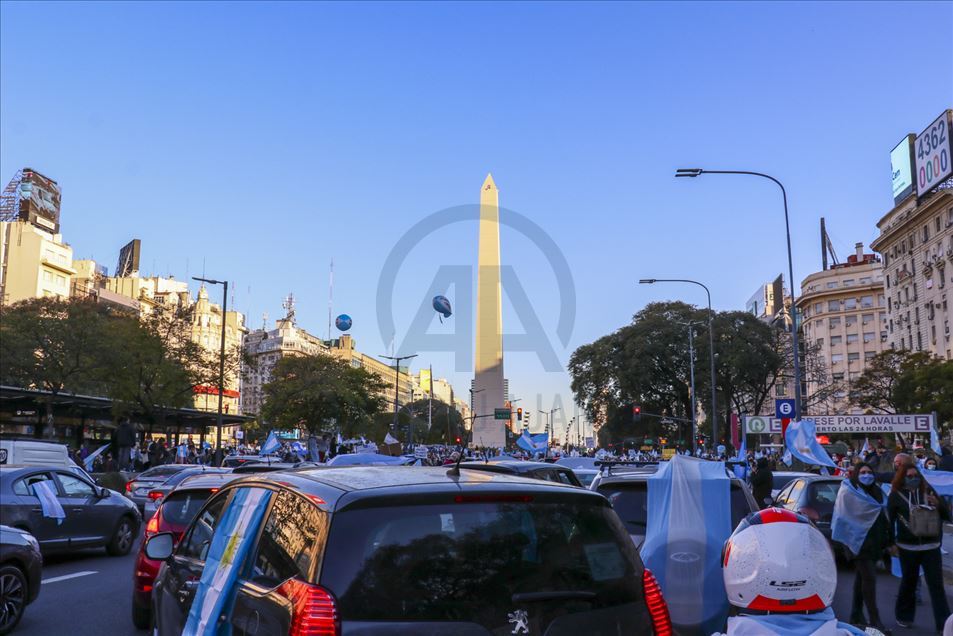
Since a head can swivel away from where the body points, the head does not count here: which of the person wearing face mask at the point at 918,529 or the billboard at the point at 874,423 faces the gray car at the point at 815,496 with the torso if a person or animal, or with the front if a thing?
the billboard

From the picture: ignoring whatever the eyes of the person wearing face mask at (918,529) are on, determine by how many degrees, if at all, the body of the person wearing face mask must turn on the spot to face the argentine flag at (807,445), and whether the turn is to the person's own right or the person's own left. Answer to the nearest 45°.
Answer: approximately 180°

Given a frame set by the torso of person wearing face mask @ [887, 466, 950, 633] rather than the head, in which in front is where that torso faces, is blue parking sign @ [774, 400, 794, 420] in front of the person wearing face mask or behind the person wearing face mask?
behind

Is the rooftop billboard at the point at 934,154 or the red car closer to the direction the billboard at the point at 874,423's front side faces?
the red car

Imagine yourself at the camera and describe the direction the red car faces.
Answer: facing away from the viewer

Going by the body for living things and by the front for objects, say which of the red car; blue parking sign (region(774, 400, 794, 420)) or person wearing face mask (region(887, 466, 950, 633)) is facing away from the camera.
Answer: the red car

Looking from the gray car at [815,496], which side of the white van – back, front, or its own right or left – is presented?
right

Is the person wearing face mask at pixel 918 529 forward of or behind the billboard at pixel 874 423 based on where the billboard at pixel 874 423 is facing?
forward

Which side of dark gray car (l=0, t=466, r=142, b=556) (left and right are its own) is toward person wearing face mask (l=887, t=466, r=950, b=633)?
right

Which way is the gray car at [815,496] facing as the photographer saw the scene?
facing away from the viewer and to the left of the viewer

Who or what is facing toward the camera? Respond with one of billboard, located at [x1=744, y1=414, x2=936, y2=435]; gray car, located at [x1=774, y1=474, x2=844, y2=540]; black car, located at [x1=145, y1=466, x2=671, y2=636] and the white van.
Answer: the billboard

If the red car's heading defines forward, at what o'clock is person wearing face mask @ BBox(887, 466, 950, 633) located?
The person wearing face mask is roughly at 4 o'clock from the red car.

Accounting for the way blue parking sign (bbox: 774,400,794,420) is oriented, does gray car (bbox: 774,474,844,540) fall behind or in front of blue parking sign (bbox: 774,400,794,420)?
in front

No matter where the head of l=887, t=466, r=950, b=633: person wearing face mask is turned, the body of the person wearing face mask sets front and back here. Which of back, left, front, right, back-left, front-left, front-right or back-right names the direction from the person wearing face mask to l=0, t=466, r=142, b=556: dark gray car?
right
